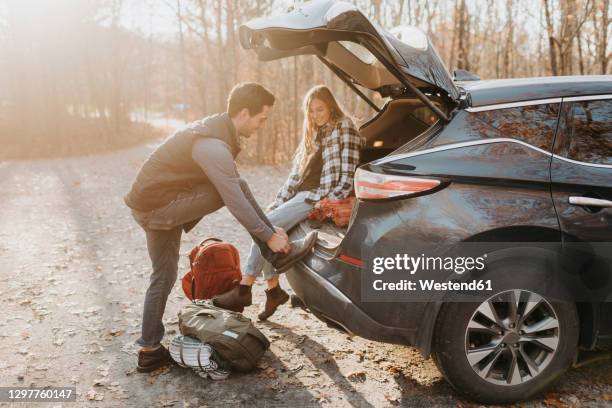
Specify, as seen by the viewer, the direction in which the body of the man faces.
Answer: to the viewer's right

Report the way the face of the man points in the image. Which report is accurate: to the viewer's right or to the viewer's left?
to the viewer's right

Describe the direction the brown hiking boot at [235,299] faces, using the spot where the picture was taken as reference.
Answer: facing to the left of the viewer

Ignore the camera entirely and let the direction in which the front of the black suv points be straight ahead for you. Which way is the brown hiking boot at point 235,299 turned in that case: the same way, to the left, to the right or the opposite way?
the opposite way

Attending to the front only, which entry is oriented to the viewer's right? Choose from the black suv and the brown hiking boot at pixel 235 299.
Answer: the black suv

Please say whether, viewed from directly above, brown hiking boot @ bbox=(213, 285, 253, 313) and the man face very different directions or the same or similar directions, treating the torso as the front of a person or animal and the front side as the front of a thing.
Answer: very different directions

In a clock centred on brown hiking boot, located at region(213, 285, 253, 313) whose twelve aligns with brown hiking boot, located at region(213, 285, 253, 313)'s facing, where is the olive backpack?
The olive backpack is roughly at 9 o'clock from the brown hiking boot.

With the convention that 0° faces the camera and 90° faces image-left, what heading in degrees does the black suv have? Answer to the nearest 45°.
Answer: approximately 270°

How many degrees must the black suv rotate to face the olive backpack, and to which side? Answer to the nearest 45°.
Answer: approximately 180°

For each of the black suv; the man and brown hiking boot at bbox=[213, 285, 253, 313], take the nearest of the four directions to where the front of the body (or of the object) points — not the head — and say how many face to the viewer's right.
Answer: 2

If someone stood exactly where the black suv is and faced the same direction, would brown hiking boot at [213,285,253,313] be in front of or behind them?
behind
